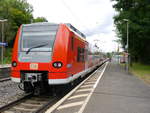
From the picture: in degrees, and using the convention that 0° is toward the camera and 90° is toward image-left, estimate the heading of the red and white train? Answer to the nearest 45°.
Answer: approximately 45°
